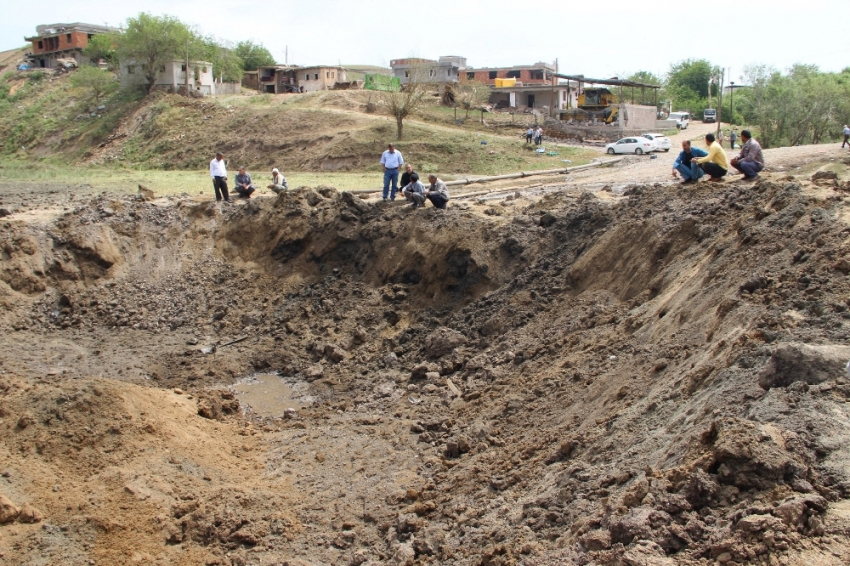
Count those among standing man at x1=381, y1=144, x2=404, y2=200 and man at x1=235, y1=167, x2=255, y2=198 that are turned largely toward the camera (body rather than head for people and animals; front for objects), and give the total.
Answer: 2

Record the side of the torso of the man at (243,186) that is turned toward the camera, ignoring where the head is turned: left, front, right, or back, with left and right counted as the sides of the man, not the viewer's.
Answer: front

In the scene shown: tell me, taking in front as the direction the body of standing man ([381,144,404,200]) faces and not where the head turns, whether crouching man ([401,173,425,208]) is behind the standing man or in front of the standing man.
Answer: in front

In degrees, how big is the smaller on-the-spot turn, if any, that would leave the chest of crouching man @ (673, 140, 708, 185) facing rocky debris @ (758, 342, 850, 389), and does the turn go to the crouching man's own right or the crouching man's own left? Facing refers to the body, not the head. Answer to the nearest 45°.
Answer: approximately 45° to the crouching man's own left

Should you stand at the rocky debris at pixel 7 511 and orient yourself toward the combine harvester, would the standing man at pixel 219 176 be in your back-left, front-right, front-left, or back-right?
front-left

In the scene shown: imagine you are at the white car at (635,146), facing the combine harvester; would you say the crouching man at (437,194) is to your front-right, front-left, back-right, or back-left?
back-left

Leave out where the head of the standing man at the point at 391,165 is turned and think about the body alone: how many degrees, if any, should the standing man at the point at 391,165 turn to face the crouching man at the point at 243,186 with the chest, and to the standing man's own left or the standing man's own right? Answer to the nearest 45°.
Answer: approximately 135° to the standing man's own right

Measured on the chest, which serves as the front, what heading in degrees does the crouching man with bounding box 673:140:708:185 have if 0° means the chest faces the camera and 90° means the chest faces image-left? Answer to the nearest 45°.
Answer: approximately 45°

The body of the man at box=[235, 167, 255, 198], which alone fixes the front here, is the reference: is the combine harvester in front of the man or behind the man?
behind

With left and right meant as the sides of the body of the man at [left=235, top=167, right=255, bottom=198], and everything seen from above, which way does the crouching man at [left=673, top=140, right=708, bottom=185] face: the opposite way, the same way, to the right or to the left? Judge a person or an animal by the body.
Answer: to the right

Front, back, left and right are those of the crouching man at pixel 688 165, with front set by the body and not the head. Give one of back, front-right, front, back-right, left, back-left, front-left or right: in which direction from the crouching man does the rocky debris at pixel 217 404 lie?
front

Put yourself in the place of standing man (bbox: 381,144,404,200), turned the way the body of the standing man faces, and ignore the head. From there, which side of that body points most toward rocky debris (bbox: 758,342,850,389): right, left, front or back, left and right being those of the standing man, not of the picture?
front

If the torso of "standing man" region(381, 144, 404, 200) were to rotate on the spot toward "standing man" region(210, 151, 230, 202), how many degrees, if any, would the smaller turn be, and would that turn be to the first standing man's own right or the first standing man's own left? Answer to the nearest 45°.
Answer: approximately 90° to the first standing man's own right

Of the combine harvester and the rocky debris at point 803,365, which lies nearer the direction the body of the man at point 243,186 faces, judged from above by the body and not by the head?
the rocky debris

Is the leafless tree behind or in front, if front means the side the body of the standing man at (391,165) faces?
behind
